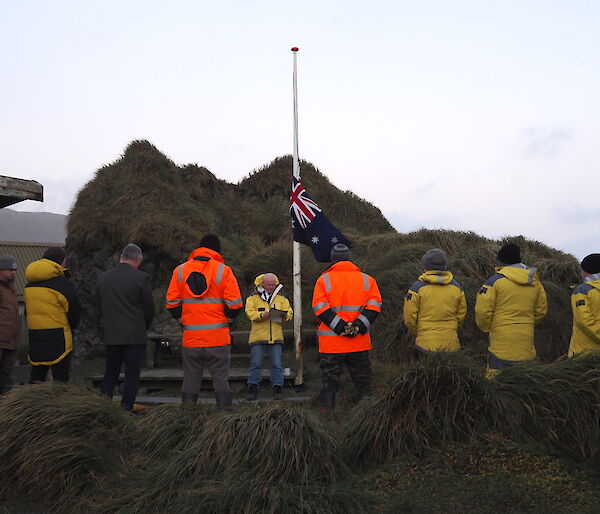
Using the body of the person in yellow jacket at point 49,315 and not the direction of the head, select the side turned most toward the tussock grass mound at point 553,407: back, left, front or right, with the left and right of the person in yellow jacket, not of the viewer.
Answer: right

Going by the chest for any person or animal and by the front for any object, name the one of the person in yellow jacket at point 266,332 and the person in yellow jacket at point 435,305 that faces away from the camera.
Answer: the person in yellow jacket at point 435,305

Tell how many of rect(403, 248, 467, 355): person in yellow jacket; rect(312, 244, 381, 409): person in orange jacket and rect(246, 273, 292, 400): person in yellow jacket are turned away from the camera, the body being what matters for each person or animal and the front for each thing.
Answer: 2

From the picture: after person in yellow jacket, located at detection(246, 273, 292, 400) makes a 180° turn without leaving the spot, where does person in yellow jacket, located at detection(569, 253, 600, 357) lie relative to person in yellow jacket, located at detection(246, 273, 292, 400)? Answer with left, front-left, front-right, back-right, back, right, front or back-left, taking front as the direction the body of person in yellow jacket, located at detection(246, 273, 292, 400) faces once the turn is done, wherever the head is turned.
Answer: back-right

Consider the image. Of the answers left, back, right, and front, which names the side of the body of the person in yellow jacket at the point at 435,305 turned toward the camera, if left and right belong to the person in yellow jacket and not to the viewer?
back

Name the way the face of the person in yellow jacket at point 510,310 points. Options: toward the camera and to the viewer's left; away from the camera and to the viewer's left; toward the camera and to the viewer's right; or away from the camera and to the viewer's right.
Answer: away from the camera and to the viewer's left

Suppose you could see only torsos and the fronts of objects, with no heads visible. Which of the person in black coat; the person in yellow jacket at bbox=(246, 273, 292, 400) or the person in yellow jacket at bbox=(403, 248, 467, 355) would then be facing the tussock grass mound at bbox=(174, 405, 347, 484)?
the person in yellow jacket at bbox=(246, 273, 292, 400)

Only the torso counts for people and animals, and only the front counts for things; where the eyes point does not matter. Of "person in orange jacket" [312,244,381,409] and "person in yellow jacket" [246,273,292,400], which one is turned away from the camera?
the person in orange jacket

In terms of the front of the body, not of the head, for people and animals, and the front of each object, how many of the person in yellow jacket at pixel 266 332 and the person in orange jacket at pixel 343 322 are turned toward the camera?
1

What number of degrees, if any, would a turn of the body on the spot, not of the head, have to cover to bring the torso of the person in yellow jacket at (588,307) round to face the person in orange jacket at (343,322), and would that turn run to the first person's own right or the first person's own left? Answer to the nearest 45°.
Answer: approximately 45° to the first person's own left

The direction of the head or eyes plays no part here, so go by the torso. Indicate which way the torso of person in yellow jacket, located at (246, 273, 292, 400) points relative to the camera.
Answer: toward the camera

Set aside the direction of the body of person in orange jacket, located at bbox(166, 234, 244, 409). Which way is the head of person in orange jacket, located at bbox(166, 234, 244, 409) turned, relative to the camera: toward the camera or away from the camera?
away from the camera

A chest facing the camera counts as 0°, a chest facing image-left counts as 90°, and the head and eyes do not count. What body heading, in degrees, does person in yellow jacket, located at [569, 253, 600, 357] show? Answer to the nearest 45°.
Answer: approximately 135°
